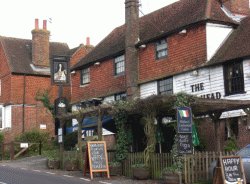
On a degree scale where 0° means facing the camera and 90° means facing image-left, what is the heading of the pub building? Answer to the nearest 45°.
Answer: approximately 45°

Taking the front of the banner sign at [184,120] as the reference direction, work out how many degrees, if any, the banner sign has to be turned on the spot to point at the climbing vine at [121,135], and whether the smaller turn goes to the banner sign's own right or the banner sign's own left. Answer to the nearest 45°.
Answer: approximately 135° to the banner sign's own right

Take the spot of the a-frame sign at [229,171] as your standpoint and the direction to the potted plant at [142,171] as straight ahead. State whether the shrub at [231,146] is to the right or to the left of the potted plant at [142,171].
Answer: right

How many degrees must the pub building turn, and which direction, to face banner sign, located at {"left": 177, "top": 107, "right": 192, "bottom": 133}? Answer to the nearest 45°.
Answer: approximately 45° to its left

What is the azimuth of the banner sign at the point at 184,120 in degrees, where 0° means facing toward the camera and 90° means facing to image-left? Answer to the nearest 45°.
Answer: approximately 0°

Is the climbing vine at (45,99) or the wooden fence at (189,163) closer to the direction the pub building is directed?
the wooden fence

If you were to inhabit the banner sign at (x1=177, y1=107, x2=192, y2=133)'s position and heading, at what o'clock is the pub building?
The pub building is roughly at 6 o'clock from the banner sign.
